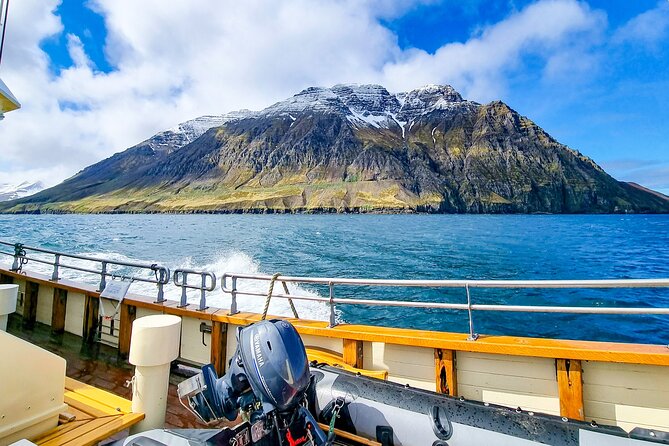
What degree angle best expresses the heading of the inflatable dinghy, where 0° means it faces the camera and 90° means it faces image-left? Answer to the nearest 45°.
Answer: approximately 315°
